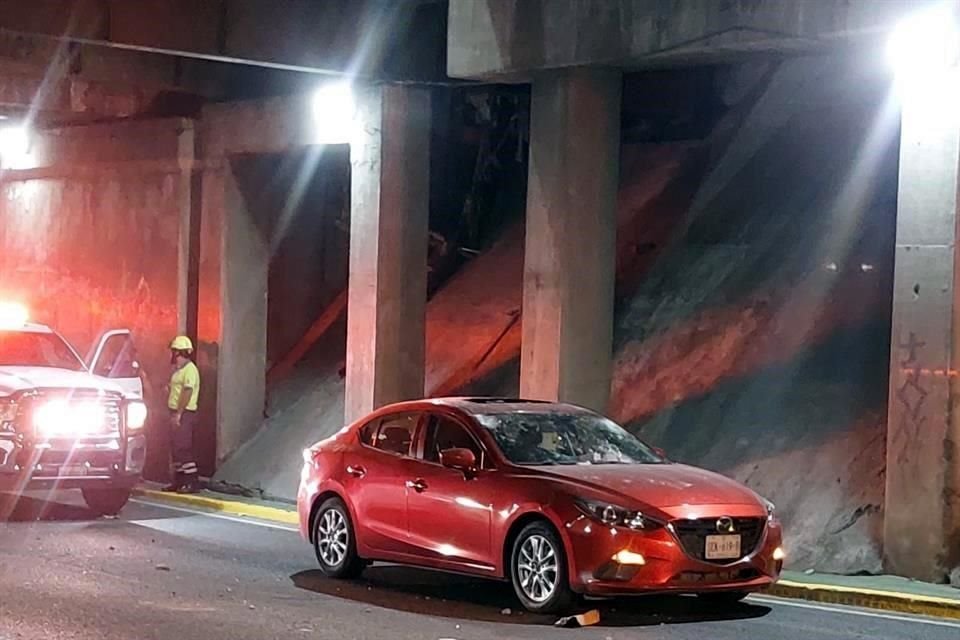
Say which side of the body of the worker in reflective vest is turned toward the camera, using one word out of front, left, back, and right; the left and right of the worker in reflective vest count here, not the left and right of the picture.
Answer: left

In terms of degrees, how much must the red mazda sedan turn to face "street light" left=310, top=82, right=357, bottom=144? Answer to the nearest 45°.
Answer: approximately 135° to its left

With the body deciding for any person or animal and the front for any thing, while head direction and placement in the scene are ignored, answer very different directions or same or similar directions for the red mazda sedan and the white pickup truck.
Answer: same or similar directions

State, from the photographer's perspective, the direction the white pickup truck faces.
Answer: facing the viewer and to the right of the viewer

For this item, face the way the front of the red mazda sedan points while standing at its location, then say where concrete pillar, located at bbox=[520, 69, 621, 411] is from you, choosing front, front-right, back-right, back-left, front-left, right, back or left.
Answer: back-left

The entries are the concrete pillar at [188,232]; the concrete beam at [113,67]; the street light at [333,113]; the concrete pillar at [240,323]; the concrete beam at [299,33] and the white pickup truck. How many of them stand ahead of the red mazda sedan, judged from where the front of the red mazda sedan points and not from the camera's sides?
0

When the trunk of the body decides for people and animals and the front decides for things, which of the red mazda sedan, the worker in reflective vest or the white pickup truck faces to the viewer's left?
the worker in reflective vest

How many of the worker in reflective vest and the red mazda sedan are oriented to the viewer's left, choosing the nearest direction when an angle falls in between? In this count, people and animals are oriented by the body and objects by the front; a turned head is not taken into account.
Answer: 1

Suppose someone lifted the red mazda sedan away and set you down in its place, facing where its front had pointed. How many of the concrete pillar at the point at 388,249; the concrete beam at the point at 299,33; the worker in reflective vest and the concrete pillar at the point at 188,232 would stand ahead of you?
0

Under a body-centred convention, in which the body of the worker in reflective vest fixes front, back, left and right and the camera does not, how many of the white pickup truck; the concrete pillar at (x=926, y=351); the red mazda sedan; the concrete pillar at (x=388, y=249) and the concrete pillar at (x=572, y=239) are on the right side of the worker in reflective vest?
0

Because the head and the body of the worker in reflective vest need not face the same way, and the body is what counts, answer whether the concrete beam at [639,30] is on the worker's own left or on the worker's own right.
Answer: on the worker's own left
